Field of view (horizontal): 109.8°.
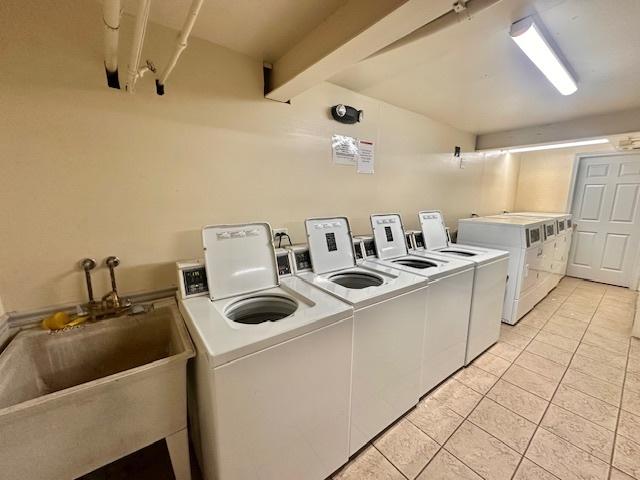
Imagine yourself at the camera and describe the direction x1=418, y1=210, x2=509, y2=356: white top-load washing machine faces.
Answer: facing the viewer and to the right of the viewer

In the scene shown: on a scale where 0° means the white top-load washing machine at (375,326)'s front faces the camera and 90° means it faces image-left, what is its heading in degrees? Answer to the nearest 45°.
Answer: approximately 315°

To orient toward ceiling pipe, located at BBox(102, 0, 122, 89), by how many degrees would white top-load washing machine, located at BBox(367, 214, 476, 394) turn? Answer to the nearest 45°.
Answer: approximately 90° to its right

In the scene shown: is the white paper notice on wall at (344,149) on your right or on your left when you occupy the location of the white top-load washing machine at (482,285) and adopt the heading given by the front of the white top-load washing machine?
on your right

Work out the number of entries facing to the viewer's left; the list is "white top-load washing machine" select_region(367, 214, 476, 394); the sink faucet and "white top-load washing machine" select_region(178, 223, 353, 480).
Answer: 0

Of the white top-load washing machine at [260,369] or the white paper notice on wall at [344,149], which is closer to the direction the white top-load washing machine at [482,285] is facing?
the white top-load washing machine

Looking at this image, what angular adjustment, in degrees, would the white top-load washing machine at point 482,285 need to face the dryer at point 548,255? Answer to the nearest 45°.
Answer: approximately 90° to its left

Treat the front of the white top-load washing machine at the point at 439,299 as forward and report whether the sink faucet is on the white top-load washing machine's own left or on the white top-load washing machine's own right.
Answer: on the white top-load washing machine's own right

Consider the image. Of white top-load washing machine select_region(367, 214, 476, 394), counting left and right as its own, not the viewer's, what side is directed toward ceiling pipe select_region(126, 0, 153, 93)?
right

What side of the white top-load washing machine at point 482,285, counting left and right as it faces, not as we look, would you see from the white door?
left

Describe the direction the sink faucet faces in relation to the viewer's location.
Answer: facing the viewer

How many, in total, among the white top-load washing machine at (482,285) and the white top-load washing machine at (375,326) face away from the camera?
0

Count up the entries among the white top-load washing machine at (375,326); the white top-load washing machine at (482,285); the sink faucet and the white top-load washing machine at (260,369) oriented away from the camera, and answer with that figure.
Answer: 0

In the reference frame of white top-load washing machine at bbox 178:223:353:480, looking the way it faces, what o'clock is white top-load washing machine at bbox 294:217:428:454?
white top-load washing machine at bbox 294:217:428:454 is roughly at 10 o'clock from white top-load washing machine at bbox 178:223:353:480.
